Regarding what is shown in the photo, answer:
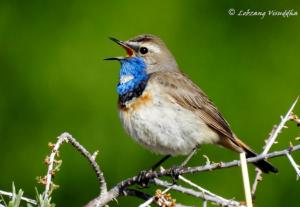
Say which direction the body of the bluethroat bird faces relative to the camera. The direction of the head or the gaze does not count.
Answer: to the viewer's left
